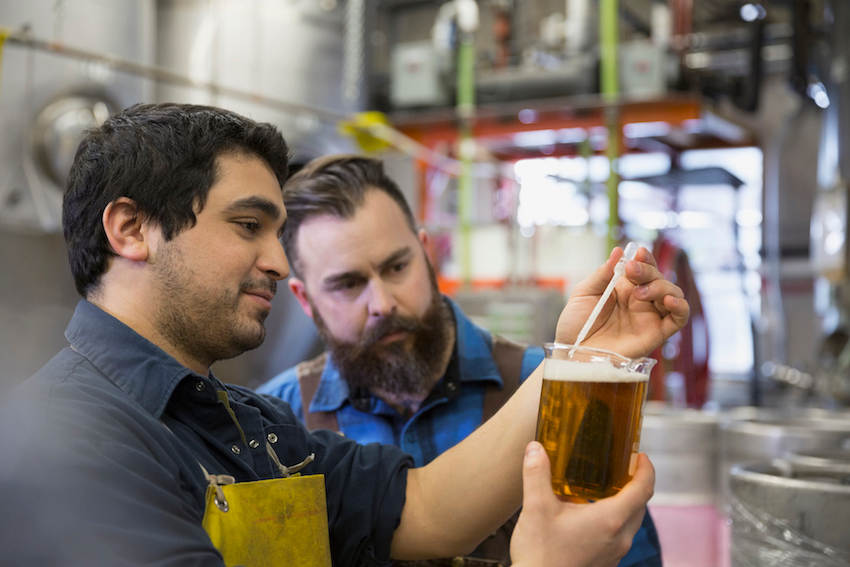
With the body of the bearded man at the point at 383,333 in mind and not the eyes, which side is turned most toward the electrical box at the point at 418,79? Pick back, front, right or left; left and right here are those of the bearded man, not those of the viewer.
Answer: back

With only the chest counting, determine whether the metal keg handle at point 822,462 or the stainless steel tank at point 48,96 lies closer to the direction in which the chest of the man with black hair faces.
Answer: the metal keg handle

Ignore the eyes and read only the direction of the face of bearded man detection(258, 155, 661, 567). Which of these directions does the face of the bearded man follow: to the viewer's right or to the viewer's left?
to the viewer's right

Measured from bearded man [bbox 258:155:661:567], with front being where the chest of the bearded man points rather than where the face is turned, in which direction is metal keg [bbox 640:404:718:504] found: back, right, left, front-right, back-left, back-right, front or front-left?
back-left

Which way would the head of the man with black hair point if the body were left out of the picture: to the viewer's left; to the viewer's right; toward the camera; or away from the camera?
to the viewer's right

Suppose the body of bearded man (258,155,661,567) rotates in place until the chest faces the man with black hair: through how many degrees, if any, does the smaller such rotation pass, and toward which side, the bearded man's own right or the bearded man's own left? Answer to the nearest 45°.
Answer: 0° — they already face them

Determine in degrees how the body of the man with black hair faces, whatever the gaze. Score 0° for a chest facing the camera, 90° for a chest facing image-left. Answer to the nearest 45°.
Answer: approximately 315°

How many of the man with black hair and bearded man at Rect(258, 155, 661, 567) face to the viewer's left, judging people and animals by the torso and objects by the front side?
0

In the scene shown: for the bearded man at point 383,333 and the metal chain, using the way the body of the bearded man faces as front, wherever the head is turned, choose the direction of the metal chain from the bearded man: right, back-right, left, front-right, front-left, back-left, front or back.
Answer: back

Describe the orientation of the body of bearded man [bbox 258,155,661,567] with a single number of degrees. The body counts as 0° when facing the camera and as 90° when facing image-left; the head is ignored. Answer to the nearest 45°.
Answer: approximately 0°

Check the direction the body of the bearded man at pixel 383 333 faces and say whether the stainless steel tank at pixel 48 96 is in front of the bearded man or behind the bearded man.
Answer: behind
